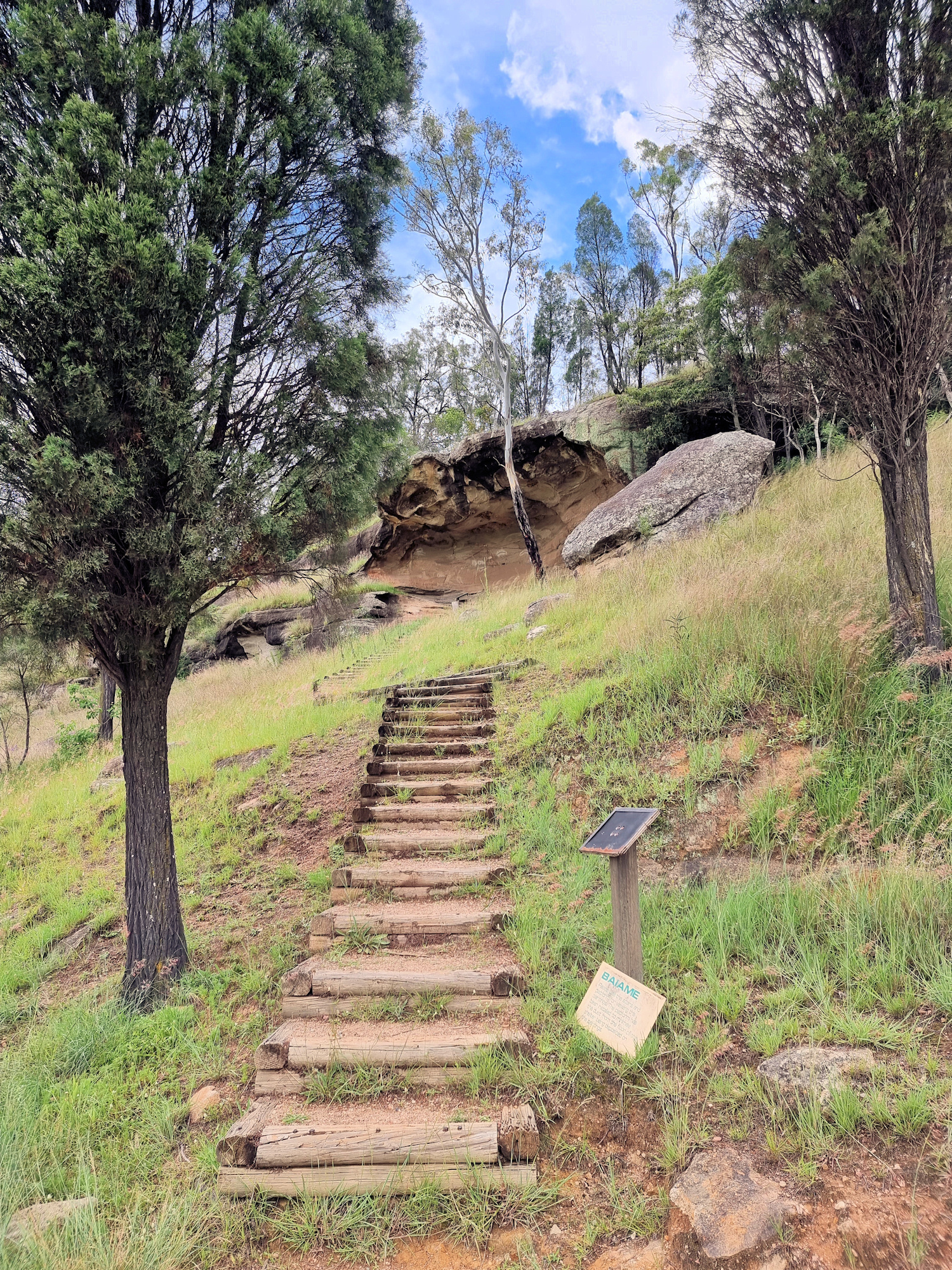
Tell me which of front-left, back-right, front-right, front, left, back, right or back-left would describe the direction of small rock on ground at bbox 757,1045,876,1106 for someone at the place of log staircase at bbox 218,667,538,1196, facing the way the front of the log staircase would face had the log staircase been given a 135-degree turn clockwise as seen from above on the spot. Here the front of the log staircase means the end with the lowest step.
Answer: back

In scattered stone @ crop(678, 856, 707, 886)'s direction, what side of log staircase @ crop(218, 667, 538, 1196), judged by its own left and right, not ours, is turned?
left

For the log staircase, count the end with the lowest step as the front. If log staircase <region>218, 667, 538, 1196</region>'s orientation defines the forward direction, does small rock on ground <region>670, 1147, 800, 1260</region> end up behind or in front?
in front

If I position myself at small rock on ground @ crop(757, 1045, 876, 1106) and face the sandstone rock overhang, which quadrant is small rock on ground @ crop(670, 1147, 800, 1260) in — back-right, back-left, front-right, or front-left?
back-left

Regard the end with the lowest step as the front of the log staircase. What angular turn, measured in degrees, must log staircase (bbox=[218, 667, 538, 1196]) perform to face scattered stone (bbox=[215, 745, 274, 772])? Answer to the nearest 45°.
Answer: approximately 180°

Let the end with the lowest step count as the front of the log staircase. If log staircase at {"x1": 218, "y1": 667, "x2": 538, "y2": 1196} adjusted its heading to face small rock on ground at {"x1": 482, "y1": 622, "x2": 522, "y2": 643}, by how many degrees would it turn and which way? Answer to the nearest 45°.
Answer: approximately 180°

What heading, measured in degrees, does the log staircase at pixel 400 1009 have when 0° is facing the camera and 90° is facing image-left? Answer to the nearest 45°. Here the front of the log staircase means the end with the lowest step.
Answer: approximately 0°
